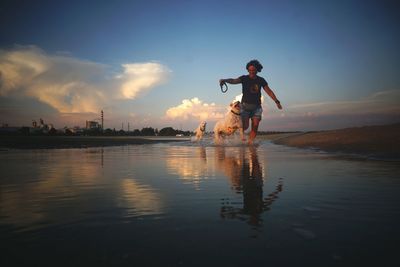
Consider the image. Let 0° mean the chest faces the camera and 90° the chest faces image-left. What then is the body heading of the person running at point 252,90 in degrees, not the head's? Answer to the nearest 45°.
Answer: approximately 0°
